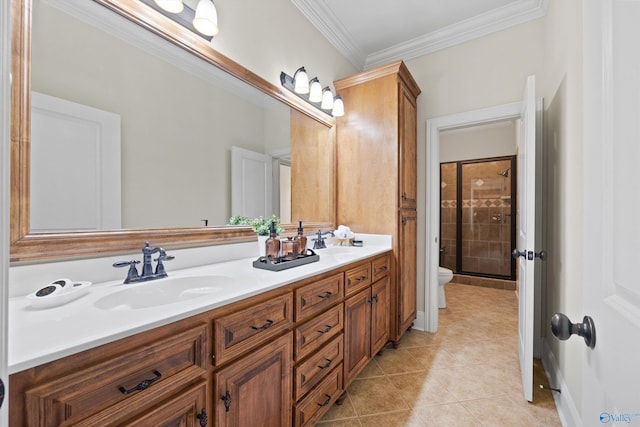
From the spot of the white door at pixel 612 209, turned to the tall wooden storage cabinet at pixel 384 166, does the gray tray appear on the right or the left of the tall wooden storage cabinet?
left

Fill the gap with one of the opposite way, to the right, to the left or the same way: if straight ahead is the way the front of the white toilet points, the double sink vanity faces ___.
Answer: the same way

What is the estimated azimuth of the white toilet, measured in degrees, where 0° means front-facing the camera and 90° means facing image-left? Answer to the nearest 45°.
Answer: approximately 270°

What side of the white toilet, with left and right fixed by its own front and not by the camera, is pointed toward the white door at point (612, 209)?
right

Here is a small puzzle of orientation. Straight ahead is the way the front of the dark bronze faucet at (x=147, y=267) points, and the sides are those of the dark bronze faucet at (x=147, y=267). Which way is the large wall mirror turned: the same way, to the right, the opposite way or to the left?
the same way

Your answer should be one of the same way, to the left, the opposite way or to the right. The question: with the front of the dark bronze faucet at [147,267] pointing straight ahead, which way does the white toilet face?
the same way

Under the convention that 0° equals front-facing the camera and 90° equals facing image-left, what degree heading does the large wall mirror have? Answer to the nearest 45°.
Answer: approximately 315°

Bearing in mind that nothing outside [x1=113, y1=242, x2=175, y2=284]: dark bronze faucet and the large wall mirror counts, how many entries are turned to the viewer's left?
0

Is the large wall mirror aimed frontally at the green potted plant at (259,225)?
no

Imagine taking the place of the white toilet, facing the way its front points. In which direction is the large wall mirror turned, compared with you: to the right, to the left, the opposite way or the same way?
the same way

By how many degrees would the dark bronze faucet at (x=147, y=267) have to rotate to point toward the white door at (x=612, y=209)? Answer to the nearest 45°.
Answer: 0° — it already faces it

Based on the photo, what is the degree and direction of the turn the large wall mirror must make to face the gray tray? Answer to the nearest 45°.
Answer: approximately 45° to its left

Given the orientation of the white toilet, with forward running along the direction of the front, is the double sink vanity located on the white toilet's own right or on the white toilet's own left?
on the white toilet's own right

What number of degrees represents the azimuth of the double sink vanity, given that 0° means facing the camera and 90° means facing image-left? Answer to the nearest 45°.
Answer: approximately 315°

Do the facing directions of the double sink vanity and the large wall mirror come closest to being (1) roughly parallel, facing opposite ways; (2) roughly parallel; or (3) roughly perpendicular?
roughly parallel
